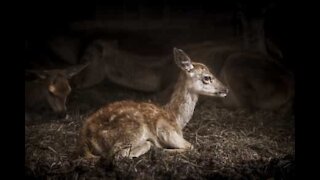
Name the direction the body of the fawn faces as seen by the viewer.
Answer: to the viewer's right

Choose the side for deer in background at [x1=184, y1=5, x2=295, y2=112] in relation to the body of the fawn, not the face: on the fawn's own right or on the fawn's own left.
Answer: on the fawn's own left

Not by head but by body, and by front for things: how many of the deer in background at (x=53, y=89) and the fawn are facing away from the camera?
0

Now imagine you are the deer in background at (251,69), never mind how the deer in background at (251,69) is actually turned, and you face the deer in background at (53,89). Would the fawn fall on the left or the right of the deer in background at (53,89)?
left

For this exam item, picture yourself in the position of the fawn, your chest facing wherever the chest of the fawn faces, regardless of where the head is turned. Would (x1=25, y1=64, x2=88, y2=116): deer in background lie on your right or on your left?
on your left
